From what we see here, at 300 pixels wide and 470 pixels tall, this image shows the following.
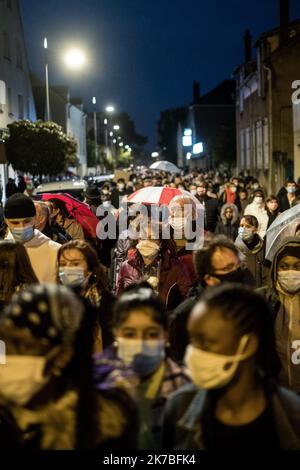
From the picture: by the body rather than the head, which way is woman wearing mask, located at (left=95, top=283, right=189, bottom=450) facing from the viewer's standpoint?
toward the camera

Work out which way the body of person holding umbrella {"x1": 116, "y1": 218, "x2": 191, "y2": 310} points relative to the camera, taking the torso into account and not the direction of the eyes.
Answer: toward the camera

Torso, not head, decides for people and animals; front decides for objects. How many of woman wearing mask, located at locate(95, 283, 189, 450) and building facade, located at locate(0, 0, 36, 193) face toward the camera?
1

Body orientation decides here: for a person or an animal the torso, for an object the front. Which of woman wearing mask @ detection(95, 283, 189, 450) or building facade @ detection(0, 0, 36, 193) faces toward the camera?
the woman wearing mask

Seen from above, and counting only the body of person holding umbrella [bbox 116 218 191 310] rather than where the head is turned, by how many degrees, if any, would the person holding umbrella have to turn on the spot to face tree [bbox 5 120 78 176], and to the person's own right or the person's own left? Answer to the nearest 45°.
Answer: approximately 180°

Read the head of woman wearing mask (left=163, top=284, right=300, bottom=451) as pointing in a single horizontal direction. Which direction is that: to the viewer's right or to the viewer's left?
to the viewer's left

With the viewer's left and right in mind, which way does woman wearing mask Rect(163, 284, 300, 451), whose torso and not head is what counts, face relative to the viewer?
facing the viewer and to the left of the viewer

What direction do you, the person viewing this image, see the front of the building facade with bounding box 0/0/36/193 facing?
facing to the right of the viewer

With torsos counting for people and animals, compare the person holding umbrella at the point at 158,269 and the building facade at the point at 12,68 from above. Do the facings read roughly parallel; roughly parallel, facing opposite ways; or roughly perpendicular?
roughly perpendicular

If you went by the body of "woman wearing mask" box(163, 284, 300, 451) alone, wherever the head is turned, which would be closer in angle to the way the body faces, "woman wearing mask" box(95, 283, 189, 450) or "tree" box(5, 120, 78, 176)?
the "woman wearing mask" box(95, 283, 189, 450)

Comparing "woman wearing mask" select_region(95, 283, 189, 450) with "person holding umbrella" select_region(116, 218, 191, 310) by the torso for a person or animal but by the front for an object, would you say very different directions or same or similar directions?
same or similar directions

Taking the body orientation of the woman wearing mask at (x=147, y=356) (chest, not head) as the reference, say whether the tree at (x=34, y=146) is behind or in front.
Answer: behind

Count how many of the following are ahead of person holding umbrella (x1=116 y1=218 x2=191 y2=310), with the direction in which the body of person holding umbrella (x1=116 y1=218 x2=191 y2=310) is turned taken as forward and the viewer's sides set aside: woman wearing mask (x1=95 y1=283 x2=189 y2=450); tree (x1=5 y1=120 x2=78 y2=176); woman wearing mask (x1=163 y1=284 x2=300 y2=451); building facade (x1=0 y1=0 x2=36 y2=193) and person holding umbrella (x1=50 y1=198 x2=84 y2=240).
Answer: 2

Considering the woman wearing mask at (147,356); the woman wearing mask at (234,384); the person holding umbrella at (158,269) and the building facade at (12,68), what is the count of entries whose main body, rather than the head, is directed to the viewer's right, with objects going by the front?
1
